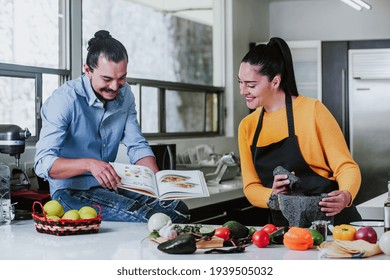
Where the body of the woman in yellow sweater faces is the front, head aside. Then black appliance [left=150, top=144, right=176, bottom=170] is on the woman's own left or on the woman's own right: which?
on the woman's own right

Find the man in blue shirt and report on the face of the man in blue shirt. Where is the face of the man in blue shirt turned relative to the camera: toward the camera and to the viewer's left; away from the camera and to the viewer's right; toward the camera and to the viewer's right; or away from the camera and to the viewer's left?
toward the camera and to the viewer's right

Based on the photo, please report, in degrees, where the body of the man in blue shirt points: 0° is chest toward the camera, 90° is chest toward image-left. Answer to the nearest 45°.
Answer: approximately 315°

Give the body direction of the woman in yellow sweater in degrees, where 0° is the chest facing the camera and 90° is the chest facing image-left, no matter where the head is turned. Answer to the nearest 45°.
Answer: approximately 45°

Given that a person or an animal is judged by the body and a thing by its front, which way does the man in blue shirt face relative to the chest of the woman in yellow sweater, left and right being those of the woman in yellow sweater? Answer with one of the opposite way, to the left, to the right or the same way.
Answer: to the left

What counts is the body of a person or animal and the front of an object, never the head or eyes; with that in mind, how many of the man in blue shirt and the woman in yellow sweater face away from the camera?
0

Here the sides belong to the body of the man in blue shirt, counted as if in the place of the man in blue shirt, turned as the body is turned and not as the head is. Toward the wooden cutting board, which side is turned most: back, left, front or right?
front

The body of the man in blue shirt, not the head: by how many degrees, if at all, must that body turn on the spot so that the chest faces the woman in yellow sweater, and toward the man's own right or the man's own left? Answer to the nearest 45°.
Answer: approximately 45° to the man's own left

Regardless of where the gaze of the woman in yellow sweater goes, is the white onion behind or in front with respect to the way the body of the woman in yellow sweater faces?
in front

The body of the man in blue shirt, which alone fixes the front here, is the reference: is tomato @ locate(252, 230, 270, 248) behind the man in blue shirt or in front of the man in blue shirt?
in front

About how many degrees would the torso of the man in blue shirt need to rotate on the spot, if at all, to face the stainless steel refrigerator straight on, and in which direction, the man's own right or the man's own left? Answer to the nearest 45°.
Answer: approximately 90° to the man's own left
